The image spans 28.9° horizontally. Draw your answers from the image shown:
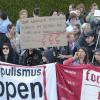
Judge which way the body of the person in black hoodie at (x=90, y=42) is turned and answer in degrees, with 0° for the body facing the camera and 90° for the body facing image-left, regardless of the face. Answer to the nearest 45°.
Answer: approximately 45°

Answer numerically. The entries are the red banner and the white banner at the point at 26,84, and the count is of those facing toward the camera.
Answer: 2
